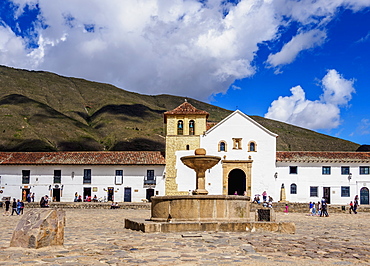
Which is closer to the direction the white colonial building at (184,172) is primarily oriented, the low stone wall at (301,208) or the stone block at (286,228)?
the stone block

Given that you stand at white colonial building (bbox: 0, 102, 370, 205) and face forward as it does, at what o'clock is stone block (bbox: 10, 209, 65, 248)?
The stone block is roughly at 12 o'clock from the white colonial building.

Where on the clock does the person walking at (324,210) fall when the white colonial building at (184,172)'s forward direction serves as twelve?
The person walking is roughly at 11 o'clock from the white colonial building.

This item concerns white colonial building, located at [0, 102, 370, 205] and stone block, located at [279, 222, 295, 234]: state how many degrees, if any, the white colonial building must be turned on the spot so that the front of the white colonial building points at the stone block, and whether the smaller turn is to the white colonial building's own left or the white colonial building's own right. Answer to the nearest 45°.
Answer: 0° — it already faces it

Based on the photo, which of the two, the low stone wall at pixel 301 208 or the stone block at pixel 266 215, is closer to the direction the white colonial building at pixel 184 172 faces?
the stone block

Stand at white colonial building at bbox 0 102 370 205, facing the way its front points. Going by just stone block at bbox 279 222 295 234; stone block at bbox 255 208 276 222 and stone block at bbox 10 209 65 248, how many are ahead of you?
3

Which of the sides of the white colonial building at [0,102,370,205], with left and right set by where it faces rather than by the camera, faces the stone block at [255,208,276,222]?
front

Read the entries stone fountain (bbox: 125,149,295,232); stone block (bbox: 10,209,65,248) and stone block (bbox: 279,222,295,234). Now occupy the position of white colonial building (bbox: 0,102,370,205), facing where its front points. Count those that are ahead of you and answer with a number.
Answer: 3

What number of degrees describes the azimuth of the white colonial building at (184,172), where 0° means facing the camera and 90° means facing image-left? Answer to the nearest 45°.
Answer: approximately 0°
